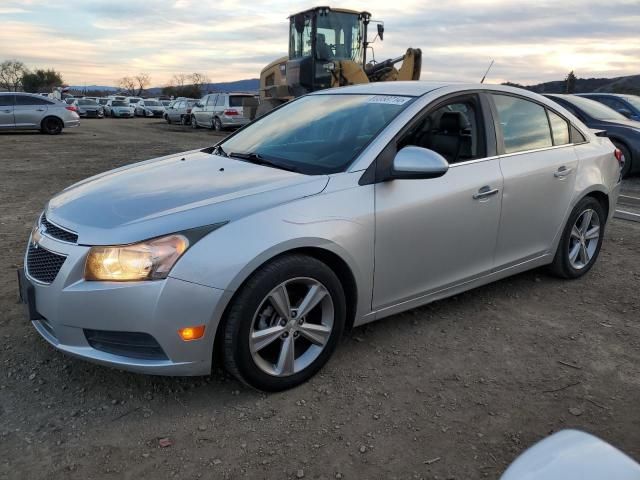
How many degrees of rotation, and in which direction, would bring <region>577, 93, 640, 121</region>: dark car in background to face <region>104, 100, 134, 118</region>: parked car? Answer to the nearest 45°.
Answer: approximately 180°

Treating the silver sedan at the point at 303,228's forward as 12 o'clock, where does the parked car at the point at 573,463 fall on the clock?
The parked car is roughly at 10 o'clock from the silver sedan.

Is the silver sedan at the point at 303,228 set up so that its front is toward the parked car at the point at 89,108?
no

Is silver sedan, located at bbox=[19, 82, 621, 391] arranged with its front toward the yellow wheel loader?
no

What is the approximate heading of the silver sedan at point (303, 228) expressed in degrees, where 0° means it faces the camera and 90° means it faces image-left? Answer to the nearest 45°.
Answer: approximately 45°

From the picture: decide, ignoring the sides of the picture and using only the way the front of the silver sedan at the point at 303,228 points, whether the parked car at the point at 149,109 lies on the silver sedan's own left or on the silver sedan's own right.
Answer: on the silver sedan's own right

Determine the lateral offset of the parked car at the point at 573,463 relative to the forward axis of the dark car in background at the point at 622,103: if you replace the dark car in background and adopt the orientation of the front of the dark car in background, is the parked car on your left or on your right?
on your right

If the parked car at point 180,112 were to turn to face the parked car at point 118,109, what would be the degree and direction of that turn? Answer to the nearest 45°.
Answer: approximately 45° to its right

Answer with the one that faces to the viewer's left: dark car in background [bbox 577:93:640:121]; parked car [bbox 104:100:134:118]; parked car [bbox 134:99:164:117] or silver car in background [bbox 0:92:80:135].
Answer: the silver car in background

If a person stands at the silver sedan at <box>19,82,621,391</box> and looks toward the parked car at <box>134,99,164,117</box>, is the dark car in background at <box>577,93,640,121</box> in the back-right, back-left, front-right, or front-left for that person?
front-right

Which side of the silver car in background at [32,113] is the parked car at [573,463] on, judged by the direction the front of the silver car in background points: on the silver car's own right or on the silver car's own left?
on the silver car's own left

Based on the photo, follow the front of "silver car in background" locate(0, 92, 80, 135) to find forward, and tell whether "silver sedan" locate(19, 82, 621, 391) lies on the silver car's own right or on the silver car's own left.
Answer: on the silver car's own left

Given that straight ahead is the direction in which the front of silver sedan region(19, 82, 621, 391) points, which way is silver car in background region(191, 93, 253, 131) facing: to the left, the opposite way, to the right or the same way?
to the right

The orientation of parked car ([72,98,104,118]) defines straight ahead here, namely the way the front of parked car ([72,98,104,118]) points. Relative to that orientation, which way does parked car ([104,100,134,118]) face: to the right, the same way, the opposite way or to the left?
the same way

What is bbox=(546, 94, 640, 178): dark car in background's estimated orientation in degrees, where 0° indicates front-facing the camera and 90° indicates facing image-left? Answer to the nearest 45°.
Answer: approximately 315°

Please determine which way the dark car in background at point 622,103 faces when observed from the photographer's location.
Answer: facing the viewer and to the right of the viewer

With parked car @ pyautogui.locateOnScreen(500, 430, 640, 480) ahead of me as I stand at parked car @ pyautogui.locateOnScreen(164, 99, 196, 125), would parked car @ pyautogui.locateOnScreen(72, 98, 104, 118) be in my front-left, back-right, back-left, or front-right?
back-right
